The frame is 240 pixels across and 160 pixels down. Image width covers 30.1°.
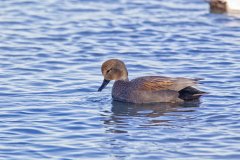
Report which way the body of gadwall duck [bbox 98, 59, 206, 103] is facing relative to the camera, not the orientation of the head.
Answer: to the viewer's left
